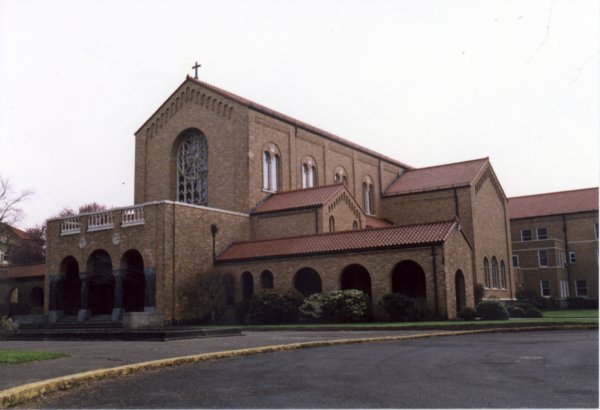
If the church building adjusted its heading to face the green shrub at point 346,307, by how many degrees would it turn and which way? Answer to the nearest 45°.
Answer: approximately 90° to its left

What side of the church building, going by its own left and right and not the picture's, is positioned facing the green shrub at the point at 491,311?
left

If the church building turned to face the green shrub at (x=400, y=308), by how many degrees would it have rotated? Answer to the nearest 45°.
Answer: approximately 90° to its left

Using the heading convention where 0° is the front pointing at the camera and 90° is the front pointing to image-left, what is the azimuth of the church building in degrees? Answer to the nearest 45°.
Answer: approximately 45°

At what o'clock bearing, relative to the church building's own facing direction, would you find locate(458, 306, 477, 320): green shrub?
The green shrub is roughly at 9 o'clock from the church building.
